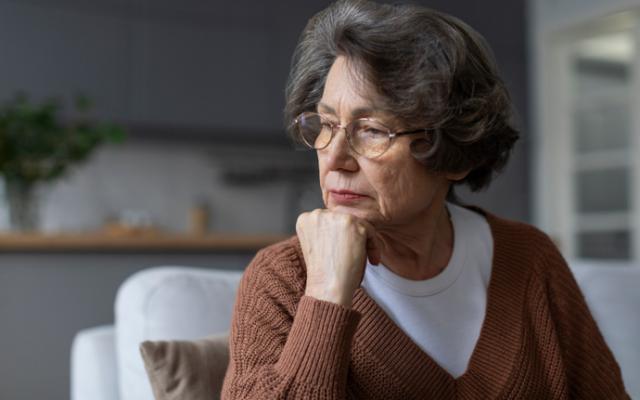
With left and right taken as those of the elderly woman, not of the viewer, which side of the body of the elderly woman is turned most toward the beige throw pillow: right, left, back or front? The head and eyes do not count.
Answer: right

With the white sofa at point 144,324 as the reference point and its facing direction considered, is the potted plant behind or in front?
behind

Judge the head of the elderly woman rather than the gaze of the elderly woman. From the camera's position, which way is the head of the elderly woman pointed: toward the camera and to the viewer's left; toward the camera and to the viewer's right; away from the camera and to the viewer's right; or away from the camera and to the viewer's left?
toward the camera and to the viewer's left

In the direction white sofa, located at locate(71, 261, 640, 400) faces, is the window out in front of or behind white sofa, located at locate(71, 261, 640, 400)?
behind

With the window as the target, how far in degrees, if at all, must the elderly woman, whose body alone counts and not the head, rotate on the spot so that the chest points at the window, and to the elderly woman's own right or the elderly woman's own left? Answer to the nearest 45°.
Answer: approximately 180°

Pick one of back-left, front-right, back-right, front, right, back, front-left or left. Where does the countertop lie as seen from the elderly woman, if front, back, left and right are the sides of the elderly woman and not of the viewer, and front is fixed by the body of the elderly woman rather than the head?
back-right

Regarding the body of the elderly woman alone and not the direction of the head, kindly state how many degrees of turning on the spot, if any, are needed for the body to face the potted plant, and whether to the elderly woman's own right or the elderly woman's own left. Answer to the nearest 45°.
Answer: approximately 135° to the elderly woman's own right

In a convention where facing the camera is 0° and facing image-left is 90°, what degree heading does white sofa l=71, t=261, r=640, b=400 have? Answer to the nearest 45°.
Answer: approximately 0°
